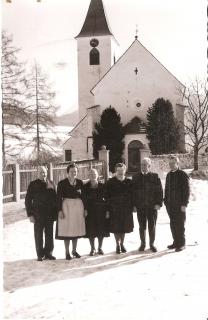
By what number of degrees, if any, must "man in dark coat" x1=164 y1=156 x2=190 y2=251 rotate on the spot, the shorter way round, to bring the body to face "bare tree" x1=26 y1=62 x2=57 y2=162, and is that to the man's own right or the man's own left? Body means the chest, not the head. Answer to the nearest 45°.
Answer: approximately 90° to the man's own right

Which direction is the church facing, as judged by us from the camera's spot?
facing the viewer

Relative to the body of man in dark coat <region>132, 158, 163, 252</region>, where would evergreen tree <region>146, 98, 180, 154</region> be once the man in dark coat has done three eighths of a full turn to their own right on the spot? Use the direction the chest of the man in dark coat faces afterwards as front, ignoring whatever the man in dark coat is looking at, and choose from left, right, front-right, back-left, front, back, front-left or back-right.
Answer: front-right

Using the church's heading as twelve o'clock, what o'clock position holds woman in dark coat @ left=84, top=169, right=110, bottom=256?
The woman in dark coat is roughly at 12 o'clock from the church.

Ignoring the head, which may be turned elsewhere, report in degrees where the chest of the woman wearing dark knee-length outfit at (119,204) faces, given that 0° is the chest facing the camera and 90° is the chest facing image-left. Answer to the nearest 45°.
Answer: approximately 0°

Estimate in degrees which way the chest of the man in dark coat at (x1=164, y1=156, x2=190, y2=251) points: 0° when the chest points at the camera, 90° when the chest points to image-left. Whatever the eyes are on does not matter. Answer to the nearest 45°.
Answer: approximately 45°

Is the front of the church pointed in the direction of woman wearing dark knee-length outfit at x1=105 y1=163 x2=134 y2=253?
yes

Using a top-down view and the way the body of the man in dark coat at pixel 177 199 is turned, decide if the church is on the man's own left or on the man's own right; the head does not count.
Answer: on the man's own right

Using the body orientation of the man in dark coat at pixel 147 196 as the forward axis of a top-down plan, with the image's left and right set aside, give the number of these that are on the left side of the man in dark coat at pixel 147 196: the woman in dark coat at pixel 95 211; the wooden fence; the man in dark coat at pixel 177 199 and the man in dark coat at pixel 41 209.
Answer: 1

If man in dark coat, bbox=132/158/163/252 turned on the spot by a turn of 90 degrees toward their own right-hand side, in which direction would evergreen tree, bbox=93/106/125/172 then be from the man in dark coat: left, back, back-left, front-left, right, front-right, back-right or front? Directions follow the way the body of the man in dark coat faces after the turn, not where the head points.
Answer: right

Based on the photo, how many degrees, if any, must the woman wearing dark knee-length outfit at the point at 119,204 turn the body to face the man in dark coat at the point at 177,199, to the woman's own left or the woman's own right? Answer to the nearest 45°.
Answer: approximately 90° to the woman's own left

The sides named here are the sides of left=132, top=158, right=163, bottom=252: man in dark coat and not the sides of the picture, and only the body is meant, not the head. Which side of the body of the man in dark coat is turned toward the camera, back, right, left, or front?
front
